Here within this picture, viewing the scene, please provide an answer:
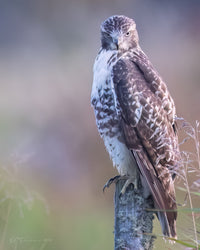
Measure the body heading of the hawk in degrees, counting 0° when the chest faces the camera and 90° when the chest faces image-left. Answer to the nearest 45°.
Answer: approximately 90°
